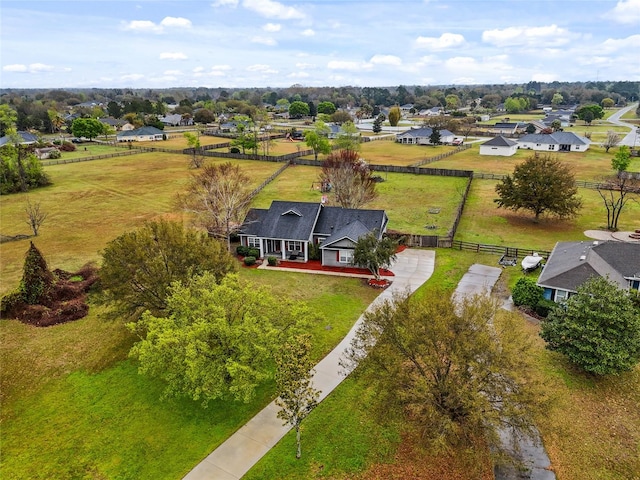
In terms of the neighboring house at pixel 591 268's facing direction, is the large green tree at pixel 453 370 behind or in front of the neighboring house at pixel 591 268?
in front

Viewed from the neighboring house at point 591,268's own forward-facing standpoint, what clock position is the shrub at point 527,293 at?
The shrub is roughly at 2 o'clock from the neighboring house.

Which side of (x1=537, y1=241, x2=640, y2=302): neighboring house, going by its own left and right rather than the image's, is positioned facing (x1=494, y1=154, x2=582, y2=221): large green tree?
back

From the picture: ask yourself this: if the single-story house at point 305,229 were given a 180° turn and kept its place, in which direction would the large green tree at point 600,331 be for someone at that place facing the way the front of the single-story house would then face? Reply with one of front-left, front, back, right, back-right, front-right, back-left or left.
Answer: back-right

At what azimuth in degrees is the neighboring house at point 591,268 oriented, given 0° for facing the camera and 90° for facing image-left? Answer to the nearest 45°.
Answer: approximately 0°

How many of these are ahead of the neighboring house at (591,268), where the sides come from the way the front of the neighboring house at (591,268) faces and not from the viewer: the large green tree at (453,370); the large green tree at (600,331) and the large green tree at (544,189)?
2

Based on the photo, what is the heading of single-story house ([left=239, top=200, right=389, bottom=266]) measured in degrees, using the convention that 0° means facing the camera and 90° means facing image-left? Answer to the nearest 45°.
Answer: approximately 0°

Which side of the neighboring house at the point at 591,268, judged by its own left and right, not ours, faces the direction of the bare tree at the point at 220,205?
right

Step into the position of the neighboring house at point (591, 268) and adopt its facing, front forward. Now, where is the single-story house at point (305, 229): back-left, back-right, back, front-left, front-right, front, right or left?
right

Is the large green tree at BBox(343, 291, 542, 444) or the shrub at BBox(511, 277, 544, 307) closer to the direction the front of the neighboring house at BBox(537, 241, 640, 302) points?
the large green tree

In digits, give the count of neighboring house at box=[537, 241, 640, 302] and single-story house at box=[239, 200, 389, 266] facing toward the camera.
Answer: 2

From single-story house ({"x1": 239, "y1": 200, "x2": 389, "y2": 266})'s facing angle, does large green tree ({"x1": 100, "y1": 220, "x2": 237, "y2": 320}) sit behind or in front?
in front

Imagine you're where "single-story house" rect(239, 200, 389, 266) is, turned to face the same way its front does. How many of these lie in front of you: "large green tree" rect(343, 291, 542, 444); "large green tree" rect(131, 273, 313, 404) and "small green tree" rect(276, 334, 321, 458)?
3
